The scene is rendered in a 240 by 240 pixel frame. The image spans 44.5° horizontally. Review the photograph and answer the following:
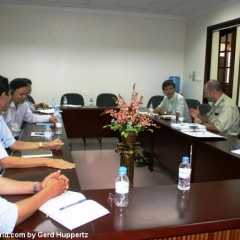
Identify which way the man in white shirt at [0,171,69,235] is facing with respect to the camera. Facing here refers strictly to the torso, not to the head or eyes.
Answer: to the viewer's right

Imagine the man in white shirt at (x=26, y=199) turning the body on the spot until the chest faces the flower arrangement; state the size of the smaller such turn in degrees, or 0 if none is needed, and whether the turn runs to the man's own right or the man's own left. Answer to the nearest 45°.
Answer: approximately 45° to the man's own left

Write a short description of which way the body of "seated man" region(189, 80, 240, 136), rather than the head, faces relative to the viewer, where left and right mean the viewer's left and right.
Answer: facing to the left of the viewer

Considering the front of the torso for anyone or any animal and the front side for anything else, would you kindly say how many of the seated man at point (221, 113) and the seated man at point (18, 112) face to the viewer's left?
1

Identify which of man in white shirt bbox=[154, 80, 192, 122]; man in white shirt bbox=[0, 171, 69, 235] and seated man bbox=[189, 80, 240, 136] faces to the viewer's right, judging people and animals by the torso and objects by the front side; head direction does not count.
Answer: man in white shirt bbox=[0, 171, 69, 235]

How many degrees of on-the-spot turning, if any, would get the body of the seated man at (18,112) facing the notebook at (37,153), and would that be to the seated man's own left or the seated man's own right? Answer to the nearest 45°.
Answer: approximately 45° to the seated man's own right

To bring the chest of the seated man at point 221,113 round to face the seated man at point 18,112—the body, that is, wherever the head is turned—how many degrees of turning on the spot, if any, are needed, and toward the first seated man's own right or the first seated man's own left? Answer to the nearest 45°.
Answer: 0° — they already face them

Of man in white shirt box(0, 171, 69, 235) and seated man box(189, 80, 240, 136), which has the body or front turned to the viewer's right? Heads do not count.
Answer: the man in white shirt
